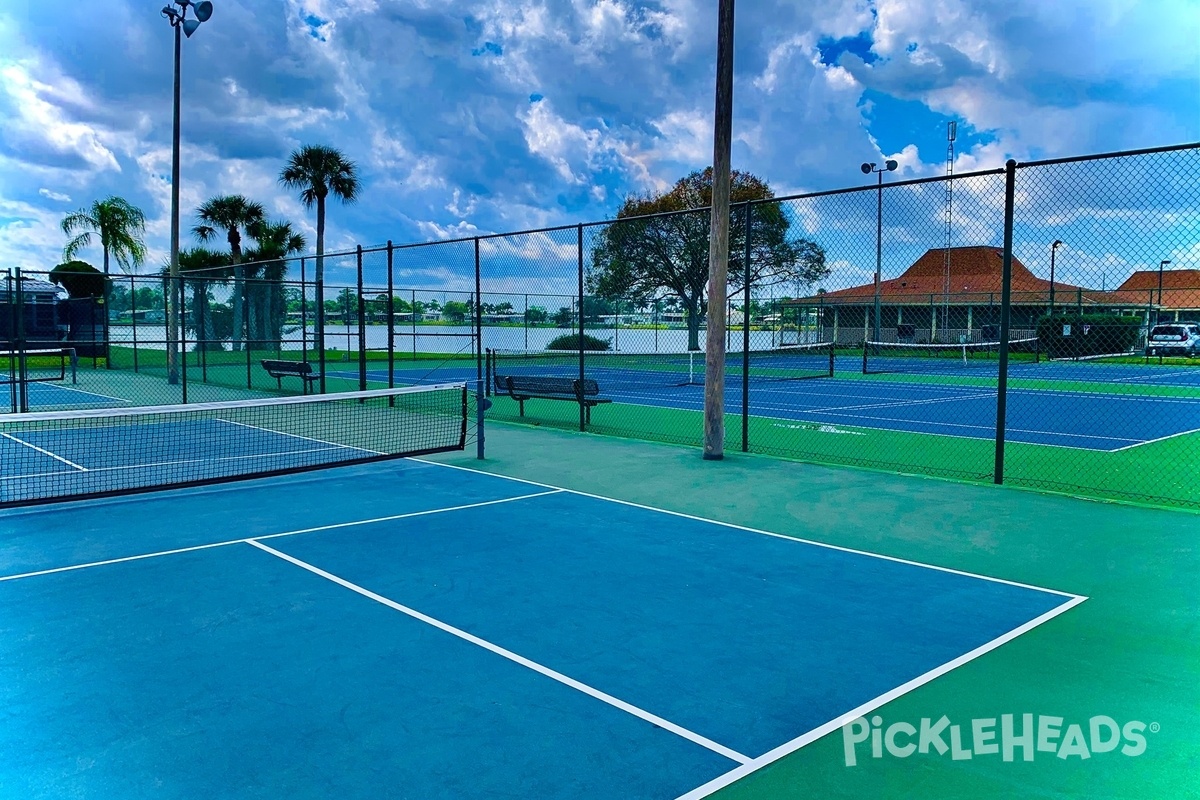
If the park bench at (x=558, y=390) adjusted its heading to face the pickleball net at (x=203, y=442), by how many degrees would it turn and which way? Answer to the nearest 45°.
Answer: approximately 180°

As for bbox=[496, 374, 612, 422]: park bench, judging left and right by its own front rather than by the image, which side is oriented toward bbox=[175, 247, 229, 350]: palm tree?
left

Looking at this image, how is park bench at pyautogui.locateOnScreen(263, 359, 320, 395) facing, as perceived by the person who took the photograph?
facing away from the viewer and to the right of the viewer

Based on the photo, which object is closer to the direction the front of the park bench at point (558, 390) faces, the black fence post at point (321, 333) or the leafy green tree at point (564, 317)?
the leafy green tree

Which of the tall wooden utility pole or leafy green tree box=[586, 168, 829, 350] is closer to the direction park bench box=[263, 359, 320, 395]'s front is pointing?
the leafy green tree

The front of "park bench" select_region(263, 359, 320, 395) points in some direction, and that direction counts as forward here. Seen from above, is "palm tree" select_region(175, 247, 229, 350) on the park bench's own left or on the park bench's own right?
on the park bench's own left

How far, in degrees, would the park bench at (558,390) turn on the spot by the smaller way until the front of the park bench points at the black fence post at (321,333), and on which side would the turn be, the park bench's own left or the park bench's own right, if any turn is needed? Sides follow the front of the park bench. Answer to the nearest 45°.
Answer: approximately 90° to the park bench's own left

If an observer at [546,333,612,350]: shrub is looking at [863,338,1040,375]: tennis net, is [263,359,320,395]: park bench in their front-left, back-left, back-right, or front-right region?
front-right

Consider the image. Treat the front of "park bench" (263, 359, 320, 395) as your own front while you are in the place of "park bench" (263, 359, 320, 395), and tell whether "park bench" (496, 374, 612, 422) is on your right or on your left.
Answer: on your right

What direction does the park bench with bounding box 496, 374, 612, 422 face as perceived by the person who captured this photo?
facing away from the viewer and to the right of the viewer
